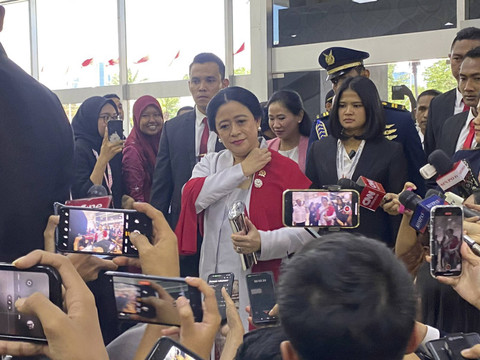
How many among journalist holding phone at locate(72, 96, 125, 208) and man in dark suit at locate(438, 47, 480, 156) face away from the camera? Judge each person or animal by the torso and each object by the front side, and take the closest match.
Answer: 0

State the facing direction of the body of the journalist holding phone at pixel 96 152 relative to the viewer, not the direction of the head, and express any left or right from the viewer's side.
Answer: facing the viewer and to the right of the viewer

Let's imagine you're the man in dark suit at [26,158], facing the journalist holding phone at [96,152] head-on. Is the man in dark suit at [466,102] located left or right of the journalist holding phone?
right

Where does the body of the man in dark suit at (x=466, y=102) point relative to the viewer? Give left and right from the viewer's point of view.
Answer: facing the viewer and to the left of the viewer

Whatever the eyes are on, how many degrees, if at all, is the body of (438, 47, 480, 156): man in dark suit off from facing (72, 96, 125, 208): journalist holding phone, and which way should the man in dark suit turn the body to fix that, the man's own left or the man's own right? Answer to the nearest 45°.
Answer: approximately 45° to the man's own right

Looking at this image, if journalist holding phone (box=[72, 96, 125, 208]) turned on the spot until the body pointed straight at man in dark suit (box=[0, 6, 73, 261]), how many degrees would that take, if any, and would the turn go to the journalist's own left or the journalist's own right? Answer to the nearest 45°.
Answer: approximately 45° to the journalist's own right

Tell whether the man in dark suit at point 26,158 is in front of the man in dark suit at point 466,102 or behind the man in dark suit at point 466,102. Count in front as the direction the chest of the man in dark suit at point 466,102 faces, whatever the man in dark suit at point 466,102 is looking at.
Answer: in front

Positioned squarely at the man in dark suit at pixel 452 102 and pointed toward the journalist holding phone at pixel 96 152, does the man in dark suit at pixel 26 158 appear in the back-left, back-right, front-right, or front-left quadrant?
front-left

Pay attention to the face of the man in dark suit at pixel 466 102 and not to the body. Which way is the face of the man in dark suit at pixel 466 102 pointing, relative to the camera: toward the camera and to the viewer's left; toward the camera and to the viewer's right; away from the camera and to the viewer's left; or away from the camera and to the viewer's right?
toward the camera and to the viewer's left

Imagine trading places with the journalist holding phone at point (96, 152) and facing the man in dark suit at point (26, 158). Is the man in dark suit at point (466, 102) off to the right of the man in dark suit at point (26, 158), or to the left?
left
